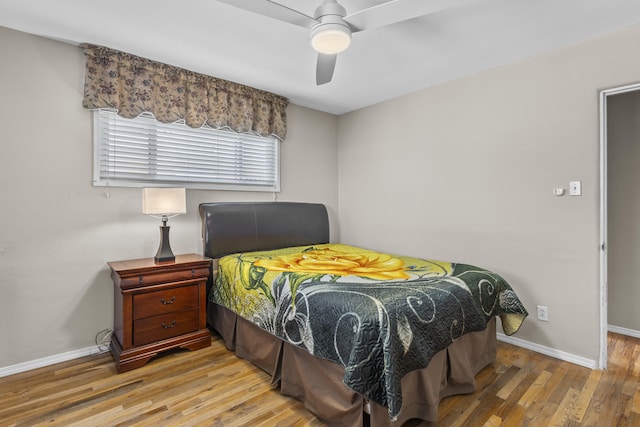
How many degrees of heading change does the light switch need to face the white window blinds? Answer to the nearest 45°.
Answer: approximately 45° to its right

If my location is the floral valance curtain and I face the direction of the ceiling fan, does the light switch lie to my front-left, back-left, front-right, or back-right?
front-left

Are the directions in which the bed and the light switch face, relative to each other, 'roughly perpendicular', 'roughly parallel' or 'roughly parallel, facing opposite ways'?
roughly perpendicular

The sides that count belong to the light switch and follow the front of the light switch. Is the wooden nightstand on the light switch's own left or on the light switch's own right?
on the light switch's own right

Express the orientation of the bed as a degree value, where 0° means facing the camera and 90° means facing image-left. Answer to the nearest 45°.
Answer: approximately 315°

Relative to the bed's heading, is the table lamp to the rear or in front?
to the rear

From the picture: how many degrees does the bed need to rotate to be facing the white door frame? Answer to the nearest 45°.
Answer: approximately 45° to its left

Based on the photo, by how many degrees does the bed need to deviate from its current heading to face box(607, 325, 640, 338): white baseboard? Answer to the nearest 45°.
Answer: approximately 90° to its left

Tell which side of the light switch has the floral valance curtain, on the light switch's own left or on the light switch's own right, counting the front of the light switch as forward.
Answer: on the light switch's own right

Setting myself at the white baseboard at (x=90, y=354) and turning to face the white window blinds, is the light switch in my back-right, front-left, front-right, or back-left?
front-right
